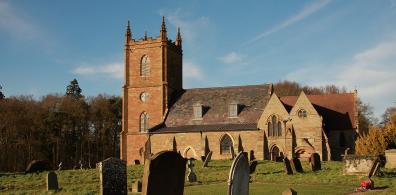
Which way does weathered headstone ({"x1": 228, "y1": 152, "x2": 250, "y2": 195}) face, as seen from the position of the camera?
facing the viewer and to the right of the viewer

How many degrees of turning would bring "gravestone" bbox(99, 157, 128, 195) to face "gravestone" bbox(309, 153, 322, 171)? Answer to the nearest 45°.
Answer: approximately 90° to its left

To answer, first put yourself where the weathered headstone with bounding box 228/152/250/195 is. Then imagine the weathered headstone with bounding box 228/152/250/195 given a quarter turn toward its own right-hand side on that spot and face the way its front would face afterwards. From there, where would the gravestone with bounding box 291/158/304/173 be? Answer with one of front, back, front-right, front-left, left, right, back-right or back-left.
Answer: back-right

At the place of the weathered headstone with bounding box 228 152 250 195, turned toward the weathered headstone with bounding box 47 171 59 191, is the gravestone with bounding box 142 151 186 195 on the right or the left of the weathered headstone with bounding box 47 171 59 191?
left

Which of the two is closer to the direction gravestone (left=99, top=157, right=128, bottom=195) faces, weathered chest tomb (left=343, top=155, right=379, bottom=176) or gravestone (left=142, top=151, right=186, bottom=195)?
the gravestone

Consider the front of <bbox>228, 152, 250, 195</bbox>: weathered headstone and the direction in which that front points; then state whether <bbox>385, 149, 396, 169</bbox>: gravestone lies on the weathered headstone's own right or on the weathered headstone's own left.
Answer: on the weathered headstone's own left

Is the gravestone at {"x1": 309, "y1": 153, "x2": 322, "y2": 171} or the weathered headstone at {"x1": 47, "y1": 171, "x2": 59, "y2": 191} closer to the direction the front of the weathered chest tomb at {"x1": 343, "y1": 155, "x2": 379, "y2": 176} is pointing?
the weathered headstone
